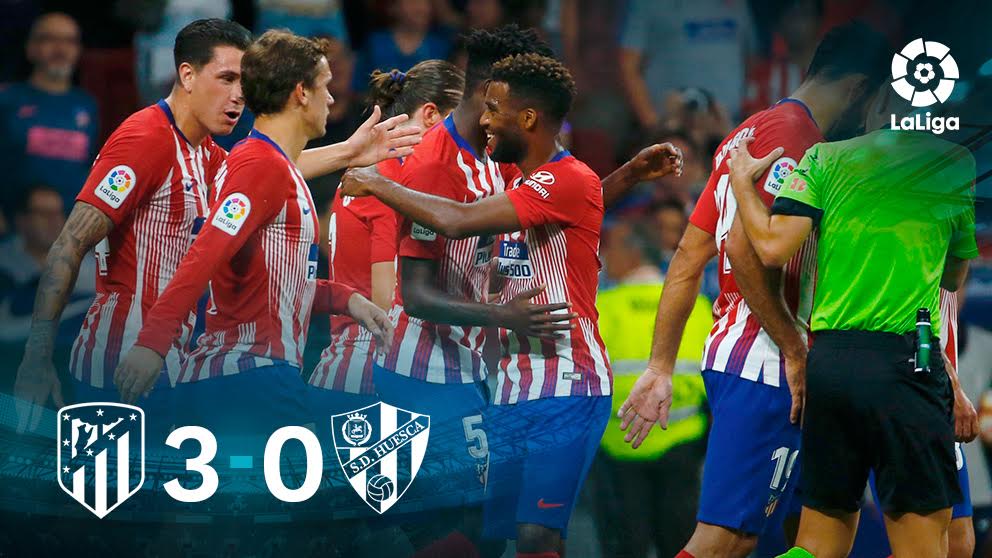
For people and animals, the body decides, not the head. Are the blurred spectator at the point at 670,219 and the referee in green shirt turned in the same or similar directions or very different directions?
very different directions

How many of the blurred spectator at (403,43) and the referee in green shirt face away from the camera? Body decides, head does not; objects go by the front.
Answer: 1

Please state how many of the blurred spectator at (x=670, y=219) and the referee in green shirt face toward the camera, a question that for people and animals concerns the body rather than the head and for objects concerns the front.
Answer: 1

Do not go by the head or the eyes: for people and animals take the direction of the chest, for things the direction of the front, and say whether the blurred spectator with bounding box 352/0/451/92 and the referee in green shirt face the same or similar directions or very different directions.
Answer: very different directions

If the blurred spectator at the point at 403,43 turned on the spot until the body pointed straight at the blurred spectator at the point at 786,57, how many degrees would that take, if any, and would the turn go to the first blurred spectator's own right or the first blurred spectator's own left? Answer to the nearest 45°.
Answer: approximately 90° to the first blurred spectator's own left

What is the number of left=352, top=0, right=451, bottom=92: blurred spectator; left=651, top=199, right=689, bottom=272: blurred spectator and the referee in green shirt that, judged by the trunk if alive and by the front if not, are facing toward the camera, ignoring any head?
2

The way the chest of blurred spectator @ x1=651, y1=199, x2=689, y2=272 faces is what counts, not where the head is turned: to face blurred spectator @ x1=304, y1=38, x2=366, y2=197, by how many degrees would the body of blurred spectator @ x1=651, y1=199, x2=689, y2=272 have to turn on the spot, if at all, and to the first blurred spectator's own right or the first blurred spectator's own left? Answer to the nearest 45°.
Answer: approximately 45° to the first blurred spectator's own right

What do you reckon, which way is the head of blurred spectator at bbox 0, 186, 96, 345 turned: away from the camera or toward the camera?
toward the camera

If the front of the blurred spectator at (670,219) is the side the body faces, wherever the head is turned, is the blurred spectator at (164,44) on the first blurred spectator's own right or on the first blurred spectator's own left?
on the first blurred spectator's own right

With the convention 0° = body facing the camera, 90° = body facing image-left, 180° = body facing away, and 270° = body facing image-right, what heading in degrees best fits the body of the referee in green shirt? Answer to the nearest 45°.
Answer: approximately 180°

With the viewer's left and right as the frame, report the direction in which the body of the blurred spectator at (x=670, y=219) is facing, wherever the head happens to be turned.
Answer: facing the viewer

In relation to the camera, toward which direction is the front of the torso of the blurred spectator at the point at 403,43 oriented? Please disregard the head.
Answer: toward the camera
